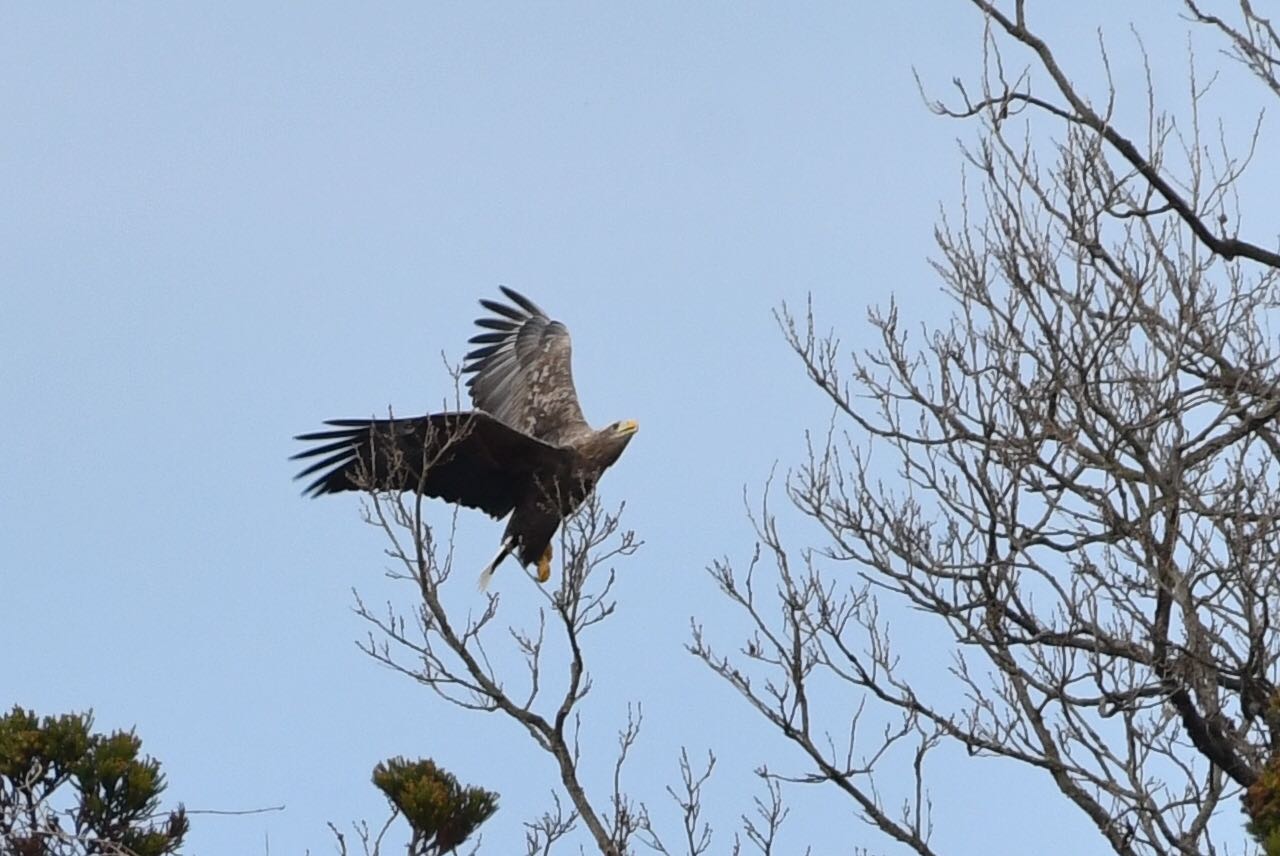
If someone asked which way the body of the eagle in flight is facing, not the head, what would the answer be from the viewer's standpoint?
to the viewer's right
